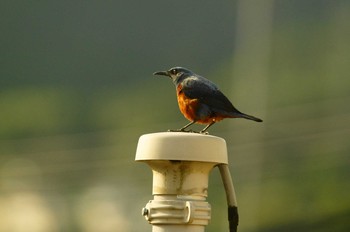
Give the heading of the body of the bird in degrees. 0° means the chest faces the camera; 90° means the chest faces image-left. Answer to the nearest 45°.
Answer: approximately 90°
